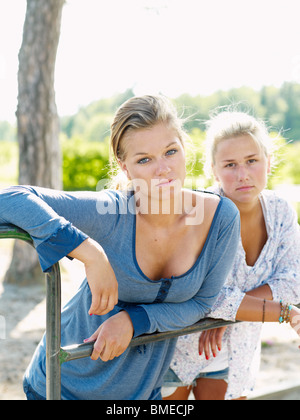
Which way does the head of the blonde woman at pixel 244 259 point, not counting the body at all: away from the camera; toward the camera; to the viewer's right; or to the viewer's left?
toward the camera

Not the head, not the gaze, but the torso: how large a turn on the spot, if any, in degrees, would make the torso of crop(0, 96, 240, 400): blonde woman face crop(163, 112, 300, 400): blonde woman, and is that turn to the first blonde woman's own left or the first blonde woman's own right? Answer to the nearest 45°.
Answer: approximately 135° to the first blonde woman's own left

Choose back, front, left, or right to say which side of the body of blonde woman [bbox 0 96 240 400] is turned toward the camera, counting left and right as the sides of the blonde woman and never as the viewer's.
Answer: front

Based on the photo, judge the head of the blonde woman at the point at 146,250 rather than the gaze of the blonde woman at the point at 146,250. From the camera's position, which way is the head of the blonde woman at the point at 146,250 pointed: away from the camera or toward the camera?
toward the camera

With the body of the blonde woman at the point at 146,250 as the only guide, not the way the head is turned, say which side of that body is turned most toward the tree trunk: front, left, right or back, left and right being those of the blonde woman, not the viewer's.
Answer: back

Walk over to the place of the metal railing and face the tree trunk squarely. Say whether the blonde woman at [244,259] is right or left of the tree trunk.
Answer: right
